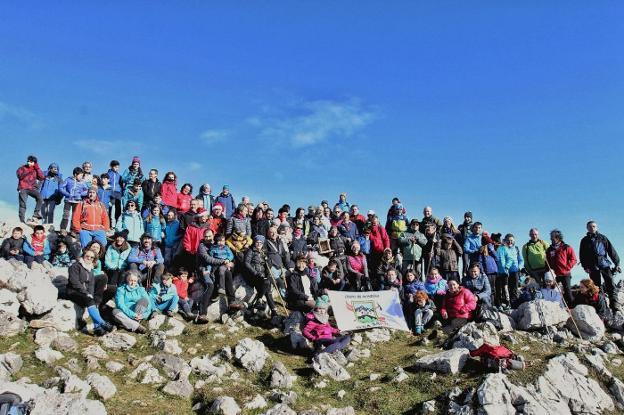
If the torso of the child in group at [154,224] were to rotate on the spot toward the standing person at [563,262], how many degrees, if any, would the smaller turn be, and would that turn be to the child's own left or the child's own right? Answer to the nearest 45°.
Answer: approximately 90° to the child's own left

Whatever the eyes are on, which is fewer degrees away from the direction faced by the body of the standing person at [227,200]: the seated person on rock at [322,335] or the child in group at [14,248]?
the seated person on rock

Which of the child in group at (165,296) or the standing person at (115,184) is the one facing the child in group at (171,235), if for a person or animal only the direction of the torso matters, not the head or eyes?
the standing person

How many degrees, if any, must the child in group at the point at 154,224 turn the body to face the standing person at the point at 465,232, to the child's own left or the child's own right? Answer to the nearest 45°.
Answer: approximately 90° to the child's own left

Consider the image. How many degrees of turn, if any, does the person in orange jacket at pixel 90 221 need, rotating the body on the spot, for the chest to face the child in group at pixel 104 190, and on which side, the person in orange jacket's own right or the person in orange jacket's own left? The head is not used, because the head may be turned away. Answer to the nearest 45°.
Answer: approximately 180°

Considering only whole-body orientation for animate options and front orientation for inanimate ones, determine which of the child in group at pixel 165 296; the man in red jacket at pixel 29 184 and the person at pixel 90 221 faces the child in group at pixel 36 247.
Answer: the man in red jacket

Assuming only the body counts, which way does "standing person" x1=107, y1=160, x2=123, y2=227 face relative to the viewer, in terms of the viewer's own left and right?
facing the viewer and to the right of the viewer

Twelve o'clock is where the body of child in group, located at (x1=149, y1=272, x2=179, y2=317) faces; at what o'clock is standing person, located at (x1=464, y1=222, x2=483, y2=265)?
The standing person is roughly at 9 o'clock from the child in group.

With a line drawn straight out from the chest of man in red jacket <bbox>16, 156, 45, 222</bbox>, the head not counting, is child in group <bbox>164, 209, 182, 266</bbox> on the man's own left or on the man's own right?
on the man's own left
